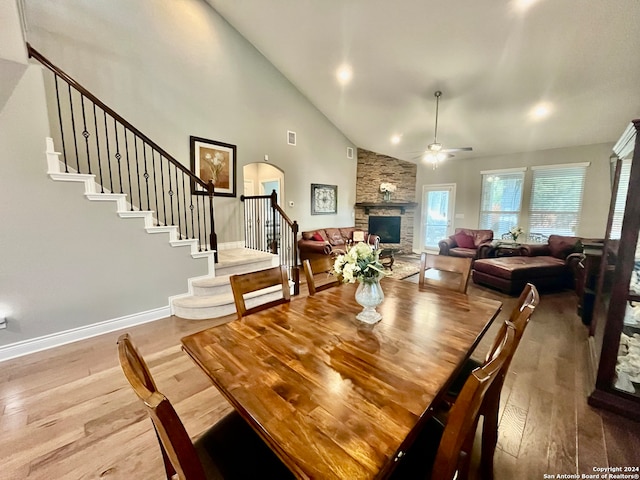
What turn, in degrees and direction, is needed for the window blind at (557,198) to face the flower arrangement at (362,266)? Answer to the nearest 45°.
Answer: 0° — it already faces it

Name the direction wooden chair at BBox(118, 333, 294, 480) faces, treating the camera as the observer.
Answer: facing away from the viewer and to the right of the viewer

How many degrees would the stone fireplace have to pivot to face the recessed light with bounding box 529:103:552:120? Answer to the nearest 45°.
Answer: approximately 45° to its left

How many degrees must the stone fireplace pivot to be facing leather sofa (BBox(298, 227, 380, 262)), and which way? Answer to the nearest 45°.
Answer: approximately 45° to its right

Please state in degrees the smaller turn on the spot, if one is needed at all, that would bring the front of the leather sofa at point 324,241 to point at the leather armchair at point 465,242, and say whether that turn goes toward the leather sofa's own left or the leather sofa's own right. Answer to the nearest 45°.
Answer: approximately 45° to the leather sofa's own left

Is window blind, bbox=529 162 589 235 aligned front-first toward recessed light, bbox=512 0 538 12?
yes

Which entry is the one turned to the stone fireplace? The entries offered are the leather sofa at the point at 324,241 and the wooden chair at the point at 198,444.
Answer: the wooden chair

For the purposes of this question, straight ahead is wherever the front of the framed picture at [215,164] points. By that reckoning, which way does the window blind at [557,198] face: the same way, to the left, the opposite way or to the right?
to the right

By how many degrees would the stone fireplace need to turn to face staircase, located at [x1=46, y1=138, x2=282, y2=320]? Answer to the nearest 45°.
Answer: approximately 45° to its right

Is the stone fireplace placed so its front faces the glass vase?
yes

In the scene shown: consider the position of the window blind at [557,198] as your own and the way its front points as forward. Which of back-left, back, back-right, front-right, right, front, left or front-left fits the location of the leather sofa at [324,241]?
front-right

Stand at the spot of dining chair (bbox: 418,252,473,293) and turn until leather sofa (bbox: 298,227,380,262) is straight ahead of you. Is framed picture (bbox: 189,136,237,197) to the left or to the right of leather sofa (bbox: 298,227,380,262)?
left

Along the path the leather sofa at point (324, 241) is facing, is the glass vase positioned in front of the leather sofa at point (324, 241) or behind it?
in front

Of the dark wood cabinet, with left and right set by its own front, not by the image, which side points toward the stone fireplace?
right

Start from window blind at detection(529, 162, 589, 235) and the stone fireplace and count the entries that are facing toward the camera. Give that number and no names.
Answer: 2

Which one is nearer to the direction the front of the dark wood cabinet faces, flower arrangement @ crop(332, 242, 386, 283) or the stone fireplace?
the flower arrangement

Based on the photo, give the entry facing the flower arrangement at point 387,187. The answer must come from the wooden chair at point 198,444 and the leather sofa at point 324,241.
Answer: the wooden chair
